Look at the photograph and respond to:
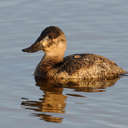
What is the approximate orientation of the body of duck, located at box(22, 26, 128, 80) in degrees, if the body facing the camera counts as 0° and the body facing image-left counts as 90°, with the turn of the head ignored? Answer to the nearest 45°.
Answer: approximately 90°
